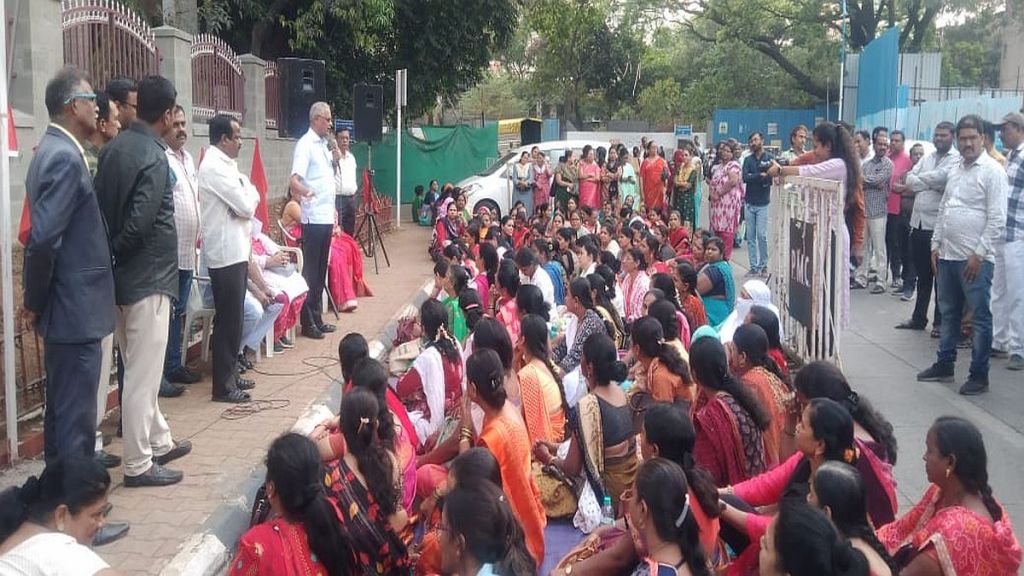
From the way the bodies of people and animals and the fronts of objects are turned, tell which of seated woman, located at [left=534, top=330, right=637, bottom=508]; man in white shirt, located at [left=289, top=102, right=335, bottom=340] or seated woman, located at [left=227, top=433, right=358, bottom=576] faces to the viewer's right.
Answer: the man in white shirt

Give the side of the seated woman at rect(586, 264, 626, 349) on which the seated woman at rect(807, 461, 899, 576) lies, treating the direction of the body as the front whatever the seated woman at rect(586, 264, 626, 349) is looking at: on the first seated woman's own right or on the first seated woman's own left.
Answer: on the first seated woman's own left

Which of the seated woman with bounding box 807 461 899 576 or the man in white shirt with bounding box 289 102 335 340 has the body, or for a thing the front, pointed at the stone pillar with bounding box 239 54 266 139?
the seated woman

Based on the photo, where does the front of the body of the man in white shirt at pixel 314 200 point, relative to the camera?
to the viewer's right

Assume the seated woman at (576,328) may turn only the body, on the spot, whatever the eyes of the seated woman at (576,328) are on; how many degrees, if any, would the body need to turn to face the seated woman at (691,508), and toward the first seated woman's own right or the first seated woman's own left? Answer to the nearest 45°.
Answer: approximately 90° to the first seated woman's own left

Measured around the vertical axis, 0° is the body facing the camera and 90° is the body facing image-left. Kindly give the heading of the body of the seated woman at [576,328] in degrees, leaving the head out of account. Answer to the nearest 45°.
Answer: approximately 90°

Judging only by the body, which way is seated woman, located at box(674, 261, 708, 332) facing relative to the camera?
to the viewer's left

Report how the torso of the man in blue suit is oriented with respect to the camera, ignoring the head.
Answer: to the viewer's right

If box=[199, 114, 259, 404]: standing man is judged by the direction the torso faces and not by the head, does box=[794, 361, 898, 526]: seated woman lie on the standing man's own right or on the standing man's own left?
on the standing man's own right

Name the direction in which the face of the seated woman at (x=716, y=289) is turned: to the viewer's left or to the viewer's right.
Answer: to the viewer's left

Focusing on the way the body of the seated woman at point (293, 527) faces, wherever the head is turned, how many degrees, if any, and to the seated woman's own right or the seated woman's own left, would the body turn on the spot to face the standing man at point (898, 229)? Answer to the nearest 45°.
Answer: approximately 90° to the seated woman's own right
